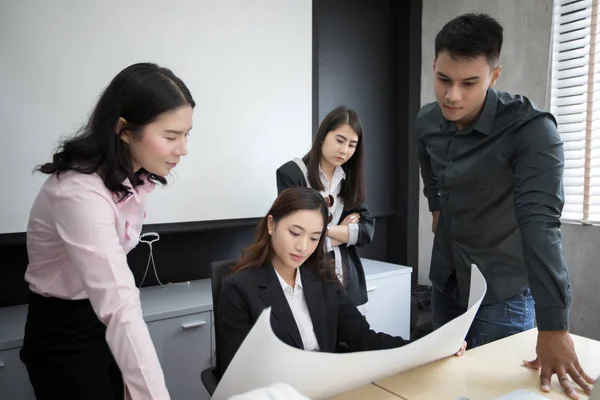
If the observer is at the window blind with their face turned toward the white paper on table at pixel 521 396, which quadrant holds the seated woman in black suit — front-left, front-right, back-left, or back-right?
front-right

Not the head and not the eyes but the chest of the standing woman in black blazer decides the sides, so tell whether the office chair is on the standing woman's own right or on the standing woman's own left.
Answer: on the standing woman's own right

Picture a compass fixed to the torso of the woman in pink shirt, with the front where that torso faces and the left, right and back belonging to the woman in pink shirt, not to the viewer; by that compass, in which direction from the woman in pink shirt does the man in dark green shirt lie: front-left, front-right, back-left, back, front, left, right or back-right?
front

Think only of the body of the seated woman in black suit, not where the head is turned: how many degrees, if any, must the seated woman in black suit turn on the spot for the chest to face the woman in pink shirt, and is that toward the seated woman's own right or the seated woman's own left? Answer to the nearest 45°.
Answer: approximately 90° to the seated woman's own right

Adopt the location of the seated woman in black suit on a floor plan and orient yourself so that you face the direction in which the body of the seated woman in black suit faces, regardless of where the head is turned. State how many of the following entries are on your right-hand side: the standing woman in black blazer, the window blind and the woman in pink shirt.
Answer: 1

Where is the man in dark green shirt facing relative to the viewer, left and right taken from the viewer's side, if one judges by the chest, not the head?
facing the viewer and to the left of the viewer

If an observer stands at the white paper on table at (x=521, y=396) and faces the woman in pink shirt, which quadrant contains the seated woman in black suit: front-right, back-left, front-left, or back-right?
front-right

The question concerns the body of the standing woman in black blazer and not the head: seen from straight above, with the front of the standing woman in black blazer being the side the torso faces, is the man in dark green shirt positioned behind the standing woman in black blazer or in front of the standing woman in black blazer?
in front

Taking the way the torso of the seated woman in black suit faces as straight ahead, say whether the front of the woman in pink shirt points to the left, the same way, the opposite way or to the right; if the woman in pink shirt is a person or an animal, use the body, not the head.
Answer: to the left

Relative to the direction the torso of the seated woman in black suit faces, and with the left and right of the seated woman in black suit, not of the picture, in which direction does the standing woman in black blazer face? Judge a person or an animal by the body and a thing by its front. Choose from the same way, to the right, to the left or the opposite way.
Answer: the same way

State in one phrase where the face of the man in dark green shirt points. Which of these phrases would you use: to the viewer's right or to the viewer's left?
to the viewer's left

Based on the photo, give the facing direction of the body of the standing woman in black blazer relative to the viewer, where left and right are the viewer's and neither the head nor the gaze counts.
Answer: facing the viewer and to the right of the viewer

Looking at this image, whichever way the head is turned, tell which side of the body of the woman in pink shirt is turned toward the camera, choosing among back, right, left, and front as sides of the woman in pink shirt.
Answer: right

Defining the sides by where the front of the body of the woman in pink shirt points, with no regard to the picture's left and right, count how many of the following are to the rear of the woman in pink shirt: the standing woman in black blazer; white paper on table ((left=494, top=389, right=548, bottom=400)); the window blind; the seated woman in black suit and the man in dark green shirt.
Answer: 0

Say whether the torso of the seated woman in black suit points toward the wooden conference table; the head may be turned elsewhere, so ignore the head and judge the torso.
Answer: yes

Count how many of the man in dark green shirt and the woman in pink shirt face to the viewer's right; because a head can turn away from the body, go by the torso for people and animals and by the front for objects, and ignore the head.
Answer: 1
